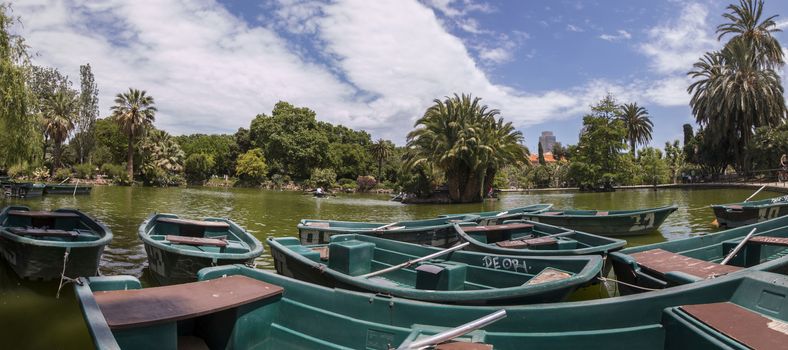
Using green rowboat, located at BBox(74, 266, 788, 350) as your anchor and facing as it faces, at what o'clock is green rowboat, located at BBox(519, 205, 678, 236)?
green rowboat, located at BBox(519, 205, 678, 236) is roughly at 10 o'clock from green rowboat, located at BBox(74, 266, 788, 350).

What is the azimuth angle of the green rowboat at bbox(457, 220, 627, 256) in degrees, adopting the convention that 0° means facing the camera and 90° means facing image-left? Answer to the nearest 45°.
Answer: approximately 315°

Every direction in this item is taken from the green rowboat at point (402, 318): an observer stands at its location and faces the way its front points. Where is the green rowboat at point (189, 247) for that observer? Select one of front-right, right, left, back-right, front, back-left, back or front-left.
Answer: back-left

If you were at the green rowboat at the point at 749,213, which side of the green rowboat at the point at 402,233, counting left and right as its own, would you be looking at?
front

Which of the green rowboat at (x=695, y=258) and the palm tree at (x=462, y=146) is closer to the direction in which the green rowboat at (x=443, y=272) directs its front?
the green rowboat

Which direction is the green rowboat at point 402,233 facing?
to the viewer's right

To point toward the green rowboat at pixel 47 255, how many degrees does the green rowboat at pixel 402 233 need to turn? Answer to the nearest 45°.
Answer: approximately 135° to its right

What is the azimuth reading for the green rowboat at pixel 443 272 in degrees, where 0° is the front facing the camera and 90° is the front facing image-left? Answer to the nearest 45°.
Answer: approximately 270°

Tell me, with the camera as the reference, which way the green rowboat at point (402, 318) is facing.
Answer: facing to the right of the viewer

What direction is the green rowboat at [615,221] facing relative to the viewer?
to the viewer's right

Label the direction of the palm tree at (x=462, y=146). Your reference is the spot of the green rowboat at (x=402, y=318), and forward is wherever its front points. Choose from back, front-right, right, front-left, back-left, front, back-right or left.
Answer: left

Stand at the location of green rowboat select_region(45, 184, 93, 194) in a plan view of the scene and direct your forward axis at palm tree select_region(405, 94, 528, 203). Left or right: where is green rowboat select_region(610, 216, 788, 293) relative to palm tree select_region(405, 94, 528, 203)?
right
